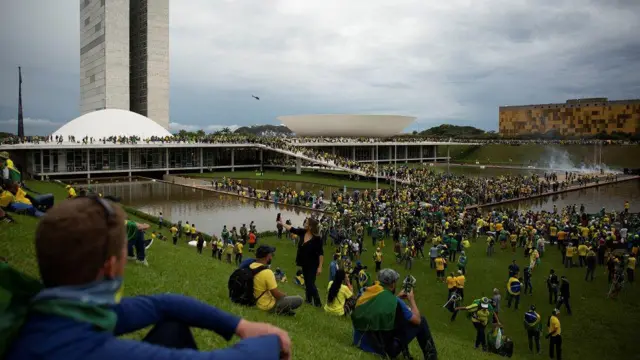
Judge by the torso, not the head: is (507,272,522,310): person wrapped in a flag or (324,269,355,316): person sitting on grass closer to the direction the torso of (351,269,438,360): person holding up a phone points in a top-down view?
the person wrapped in a flag

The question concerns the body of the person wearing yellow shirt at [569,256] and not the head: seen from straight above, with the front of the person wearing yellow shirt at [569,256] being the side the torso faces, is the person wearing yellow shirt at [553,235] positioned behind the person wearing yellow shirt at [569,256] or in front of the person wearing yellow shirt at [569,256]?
in front

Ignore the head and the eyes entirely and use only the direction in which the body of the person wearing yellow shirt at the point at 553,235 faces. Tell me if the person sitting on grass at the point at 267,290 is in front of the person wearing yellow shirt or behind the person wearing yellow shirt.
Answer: behind

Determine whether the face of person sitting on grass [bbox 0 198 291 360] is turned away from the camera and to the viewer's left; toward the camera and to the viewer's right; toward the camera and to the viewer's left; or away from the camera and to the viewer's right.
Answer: away from the camera and to the viewer's right

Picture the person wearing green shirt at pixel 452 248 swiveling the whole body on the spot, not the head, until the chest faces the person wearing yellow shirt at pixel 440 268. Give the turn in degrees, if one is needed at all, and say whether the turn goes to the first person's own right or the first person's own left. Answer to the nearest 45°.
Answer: approximately 180°

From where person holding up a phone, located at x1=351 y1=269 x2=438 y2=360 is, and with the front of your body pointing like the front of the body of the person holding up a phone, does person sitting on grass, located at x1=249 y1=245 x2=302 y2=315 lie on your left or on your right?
on your left

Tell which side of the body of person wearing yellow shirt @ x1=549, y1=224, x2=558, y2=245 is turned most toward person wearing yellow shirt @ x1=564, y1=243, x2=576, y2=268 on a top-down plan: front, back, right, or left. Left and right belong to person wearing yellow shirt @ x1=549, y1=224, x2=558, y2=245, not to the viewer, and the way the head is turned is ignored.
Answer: back

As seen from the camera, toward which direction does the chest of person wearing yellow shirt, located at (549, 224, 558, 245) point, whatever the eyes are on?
away from the camera

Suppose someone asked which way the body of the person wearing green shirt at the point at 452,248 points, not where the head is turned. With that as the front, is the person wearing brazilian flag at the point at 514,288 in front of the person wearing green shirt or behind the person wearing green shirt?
behind

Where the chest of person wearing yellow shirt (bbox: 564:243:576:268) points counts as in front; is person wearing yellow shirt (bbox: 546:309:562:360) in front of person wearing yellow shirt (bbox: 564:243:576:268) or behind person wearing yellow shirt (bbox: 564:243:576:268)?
behind

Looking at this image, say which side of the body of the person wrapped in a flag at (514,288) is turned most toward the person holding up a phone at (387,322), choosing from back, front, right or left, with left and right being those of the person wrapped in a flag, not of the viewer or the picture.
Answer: back

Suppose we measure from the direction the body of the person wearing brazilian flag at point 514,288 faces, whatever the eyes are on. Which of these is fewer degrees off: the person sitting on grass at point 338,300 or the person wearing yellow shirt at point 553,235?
the person wearing yellow shirt

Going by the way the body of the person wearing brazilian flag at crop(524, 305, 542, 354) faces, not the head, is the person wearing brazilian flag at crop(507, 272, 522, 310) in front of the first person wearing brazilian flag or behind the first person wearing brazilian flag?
in front

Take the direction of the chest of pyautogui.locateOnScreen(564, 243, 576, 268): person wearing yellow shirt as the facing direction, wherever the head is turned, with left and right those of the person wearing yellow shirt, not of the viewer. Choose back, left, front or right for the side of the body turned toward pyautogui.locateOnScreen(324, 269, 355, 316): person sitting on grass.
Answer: back

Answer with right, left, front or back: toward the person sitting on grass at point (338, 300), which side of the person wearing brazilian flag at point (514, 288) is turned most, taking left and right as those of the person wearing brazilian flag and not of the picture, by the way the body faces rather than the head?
back
